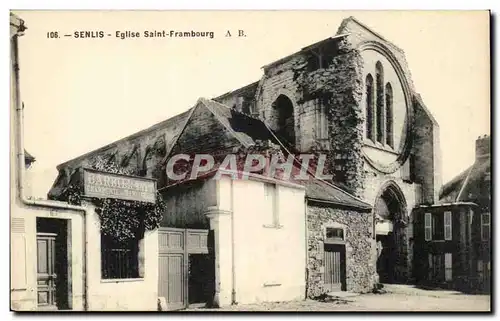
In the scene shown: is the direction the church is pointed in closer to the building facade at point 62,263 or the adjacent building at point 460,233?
the adjacent building

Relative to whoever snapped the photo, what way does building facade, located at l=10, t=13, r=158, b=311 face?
facing the viewer

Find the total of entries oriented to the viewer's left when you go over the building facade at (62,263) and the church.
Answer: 0

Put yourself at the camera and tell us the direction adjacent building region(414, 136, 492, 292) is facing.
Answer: facing the viewer and to the left of the viewer

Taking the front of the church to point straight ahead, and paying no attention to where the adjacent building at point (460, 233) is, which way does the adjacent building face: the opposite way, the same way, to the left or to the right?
to the right

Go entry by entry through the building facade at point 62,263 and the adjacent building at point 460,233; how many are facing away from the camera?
0

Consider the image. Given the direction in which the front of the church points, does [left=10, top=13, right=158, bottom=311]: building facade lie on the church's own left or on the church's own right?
on the church's own right

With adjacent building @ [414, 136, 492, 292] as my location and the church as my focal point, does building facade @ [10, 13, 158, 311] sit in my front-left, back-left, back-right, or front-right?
front-left

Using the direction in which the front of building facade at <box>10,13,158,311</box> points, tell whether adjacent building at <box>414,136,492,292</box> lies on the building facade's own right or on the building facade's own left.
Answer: on the building facade's own left
